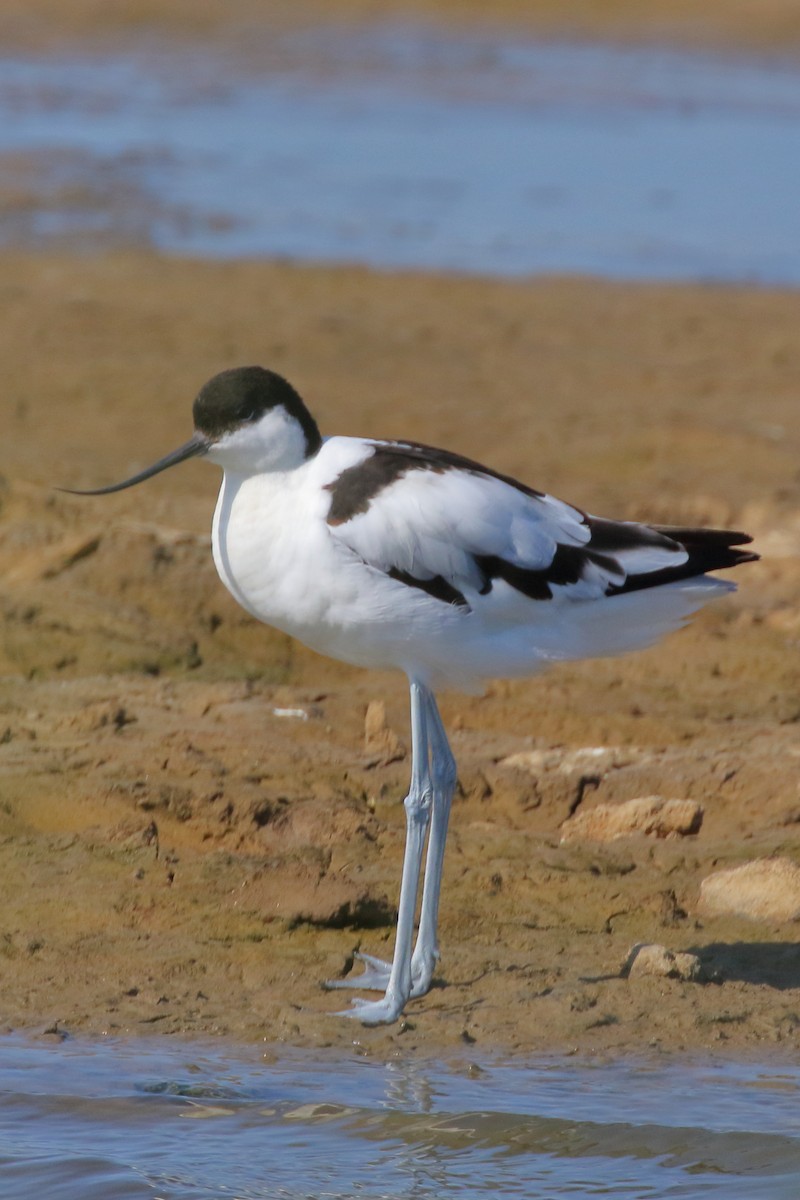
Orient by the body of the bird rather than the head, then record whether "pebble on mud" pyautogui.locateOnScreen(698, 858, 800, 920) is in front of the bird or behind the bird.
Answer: behind

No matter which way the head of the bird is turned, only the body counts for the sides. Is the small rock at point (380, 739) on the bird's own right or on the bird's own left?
on the bird's own right

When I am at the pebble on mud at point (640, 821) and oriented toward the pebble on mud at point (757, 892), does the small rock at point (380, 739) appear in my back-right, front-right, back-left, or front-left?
back-right

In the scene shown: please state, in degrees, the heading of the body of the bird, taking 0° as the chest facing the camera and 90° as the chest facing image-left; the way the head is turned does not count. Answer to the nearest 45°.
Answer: approximately 90°

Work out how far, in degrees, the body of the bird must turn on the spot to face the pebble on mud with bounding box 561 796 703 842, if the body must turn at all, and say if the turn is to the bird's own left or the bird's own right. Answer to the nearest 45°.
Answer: approximately 135° to the bird's own right
